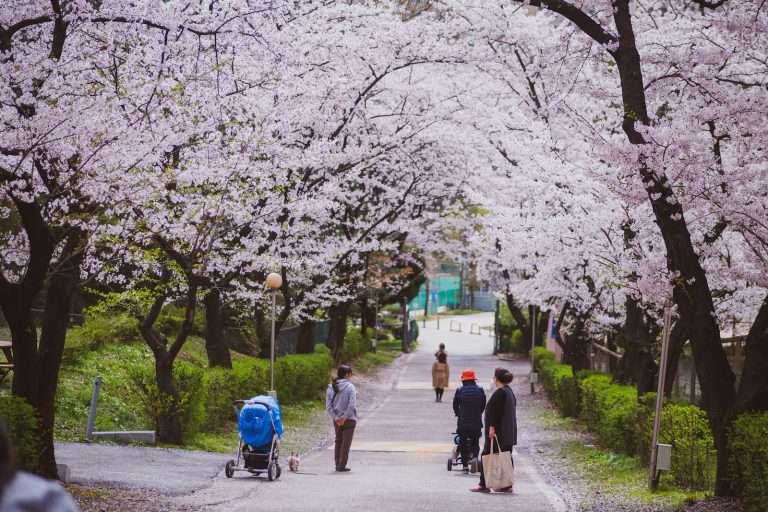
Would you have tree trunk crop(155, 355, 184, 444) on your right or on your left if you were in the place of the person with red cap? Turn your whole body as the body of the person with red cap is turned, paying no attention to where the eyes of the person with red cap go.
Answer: on your left

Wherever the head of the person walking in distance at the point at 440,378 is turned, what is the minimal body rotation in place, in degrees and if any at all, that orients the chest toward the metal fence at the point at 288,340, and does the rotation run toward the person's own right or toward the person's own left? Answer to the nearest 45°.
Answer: approximately 45° to the person's own left

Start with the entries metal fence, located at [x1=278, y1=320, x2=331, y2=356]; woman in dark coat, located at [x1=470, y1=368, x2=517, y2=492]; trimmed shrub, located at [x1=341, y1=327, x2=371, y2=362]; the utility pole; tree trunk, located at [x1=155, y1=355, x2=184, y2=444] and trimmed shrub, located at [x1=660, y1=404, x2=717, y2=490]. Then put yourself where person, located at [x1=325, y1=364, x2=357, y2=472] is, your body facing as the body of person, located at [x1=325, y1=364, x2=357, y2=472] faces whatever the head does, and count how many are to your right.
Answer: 3

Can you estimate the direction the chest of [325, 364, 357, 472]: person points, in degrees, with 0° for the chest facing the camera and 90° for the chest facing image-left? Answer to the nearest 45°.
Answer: approximately 225°

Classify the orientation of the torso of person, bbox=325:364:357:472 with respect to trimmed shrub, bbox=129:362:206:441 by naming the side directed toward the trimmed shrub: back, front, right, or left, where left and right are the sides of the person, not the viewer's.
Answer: left

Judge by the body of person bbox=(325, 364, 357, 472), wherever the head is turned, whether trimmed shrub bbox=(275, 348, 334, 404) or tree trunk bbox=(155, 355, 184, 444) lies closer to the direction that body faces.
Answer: the trimmed shrub

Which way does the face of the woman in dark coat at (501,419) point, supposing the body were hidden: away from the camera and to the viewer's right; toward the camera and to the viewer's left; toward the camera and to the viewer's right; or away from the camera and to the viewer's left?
away from the camera and to the viewer's left

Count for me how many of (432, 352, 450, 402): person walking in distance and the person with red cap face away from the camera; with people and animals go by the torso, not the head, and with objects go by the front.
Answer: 2

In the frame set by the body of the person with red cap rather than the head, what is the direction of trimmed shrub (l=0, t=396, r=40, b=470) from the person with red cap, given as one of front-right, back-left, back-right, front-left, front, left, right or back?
back-left

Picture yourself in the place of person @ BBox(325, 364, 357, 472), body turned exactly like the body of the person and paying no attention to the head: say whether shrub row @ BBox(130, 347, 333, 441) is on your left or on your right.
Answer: on your left

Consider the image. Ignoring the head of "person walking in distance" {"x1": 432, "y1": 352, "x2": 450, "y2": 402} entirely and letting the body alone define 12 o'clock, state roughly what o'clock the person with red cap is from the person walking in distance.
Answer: The person with red cap is roughly at 6 o'clock from the person walking in distance.

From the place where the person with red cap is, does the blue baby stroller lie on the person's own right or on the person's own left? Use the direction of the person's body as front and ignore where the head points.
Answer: on the person's own left

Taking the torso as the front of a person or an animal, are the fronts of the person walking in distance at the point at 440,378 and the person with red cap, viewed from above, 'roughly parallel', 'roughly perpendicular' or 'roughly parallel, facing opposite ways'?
roughly parallel

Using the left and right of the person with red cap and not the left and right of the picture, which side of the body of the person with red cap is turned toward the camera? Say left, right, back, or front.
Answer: back
